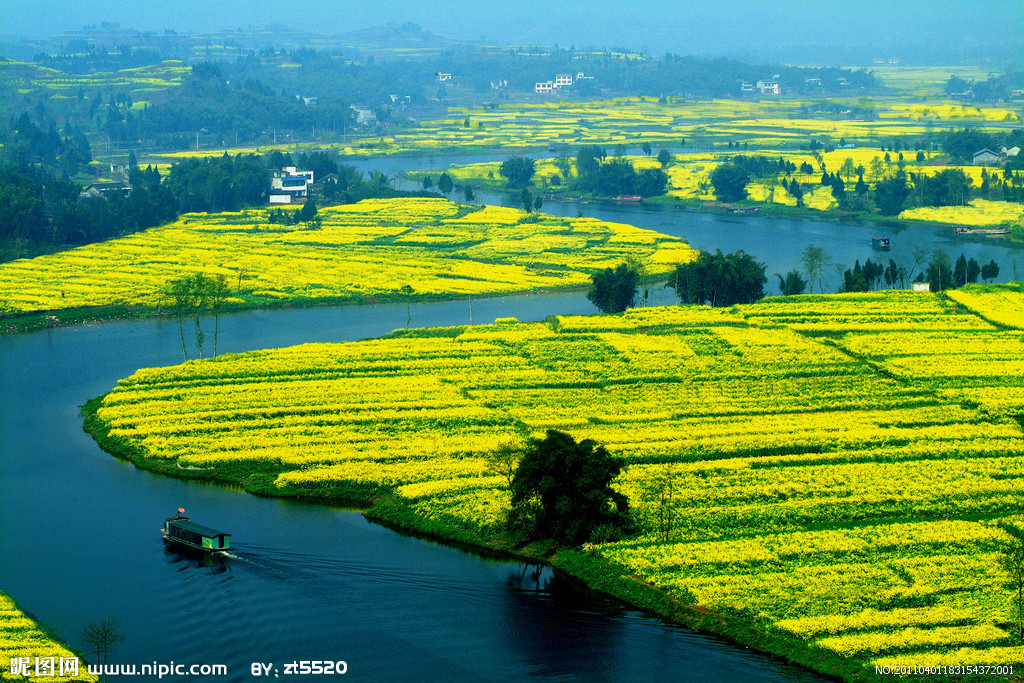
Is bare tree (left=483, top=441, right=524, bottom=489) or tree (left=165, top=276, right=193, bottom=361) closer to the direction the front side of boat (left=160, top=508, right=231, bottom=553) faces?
the tree

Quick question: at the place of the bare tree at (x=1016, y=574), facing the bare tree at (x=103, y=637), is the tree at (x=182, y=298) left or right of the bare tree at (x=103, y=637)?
right

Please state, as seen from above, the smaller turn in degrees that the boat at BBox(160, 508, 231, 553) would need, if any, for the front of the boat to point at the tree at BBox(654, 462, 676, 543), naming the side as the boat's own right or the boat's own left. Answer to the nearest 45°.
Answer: approximately 135° to the boat's own right

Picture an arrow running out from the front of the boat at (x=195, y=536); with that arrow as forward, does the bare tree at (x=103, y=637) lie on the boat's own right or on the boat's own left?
on the boat's own left

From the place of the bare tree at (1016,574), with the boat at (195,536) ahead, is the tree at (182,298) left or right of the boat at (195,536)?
right

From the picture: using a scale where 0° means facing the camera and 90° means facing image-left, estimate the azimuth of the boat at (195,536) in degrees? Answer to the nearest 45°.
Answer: approximately 135°

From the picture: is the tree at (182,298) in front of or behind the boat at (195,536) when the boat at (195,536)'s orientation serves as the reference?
in front
